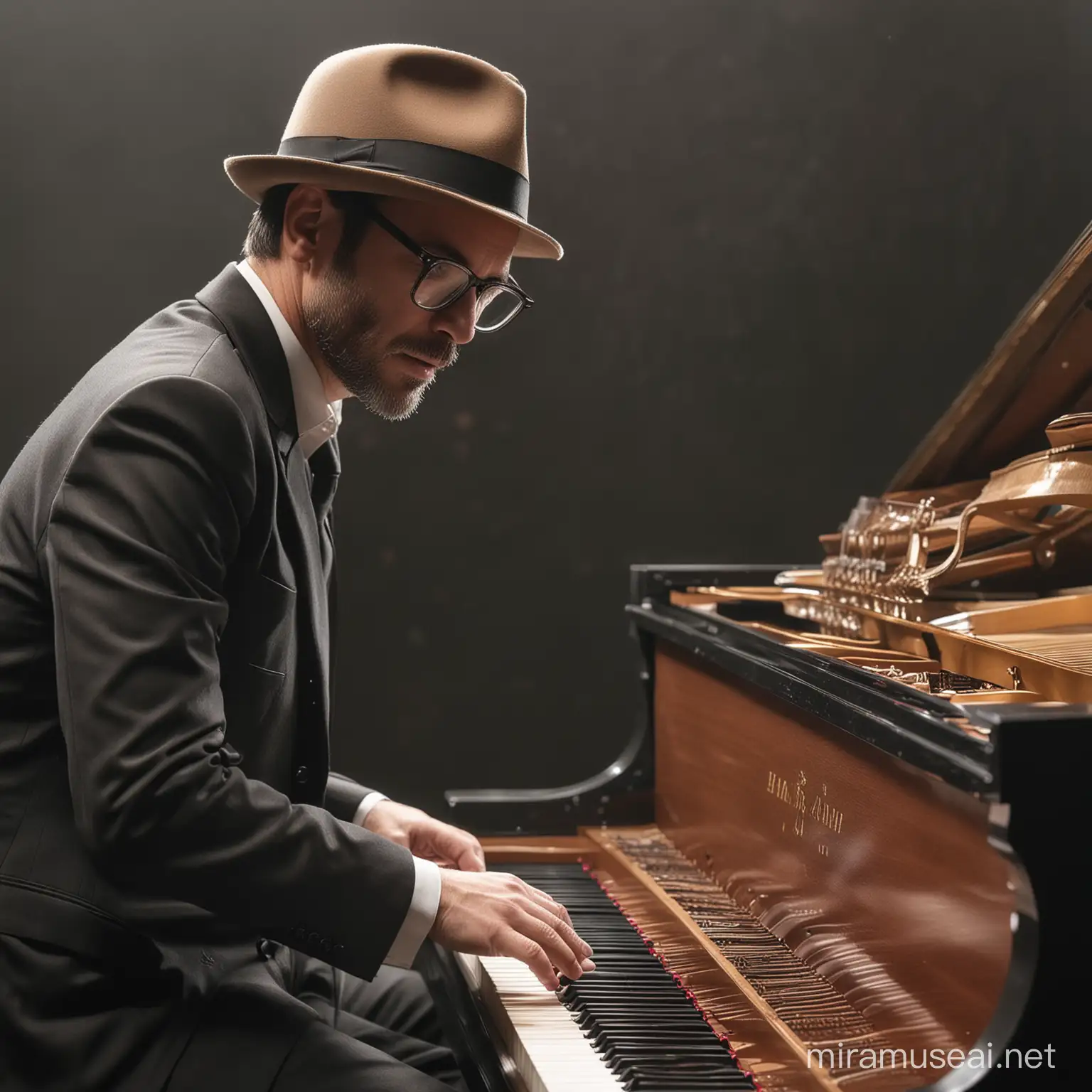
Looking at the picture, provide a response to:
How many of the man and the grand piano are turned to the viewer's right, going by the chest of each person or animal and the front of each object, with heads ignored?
1

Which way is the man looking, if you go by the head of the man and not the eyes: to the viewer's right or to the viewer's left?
to the viewer's right

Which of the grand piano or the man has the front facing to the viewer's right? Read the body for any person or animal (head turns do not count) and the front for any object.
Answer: the man

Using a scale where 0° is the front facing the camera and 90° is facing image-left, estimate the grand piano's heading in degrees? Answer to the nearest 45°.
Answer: approximately 45°

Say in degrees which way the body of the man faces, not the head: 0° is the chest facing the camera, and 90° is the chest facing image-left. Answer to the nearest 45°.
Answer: approximately 270°
